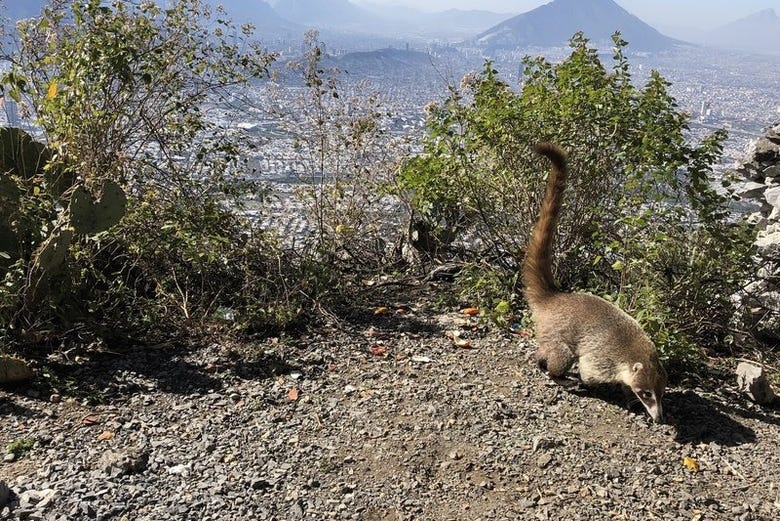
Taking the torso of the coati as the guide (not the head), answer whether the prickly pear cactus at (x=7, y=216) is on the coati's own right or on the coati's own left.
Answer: on the coati's own right

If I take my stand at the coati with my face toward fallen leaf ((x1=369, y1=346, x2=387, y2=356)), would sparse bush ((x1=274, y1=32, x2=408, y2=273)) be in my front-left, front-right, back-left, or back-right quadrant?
front-right

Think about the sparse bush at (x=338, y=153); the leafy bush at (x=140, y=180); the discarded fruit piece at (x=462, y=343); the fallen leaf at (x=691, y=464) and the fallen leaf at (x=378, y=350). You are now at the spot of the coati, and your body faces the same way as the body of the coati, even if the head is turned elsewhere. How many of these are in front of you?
1

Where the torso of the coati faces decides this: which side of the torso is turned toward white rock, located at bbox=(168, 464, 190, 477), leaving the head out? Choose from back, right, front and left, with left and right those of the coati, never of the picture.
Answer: right

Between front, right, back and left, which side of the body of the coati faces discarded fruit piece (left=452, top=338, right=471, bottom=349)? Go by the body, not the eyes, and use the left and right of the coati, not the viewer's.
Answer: back

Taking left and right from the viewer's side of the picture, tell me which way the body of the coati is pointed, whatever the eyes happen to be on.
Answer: facing the viewer and to the right of the viewer

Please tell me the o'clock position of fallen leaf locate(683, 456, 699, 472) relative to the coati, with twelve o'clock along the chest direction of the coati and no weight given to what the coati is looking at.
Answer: The fallen leaf is roughly at 12 o'clock from the coati.

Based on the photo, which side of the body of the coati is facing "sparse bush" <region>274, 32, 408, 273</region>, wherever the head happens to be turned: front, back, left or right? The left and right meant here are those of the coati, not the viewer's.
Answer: back

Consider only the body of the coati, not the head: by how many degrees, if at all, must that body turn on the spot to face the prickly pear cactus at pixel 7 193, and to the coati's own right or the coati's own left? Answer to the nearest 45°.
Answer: approximately 135° to the coati's own right

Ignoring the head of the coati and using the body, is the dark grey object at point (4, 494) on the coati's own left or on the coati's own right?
on the coati's own right

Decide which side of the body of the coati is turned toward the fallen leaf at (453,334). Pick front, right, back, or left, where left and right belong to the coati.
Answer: back

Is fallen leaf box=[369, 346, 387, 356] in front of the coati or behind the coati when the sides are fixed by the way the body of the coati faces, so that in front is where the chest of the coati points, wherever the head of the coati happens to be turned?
behind
